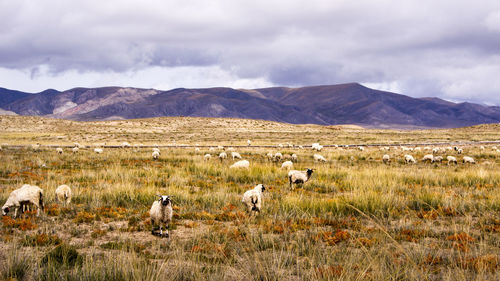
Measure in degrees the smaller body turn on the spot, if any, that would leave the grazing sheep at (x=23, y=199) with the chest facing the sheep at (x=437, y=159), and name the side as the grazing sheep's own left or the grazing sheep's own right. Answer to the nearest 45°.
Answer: approximately 180°

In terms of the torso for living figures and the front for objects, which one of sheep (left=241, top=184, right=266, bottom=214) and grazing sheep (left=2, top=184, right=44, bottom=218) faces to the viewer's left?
the grazing sheep

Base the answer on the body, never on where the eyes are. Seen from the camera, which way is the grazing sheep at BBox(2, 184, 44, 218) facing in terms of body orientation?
to the viewer's left

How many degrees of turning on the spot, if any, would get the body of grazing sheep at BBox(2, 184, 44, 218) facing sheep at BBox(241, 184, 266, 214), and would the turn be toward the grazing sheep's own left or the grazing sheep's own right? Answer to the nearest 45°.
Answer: approximately 135° to the grazing sheep's own left
